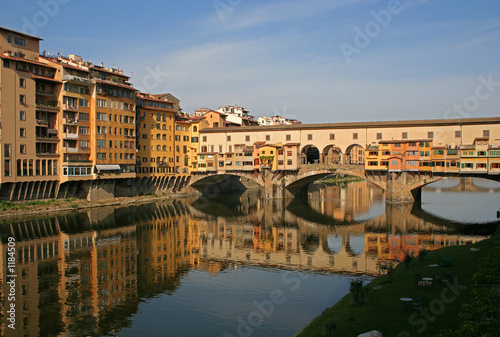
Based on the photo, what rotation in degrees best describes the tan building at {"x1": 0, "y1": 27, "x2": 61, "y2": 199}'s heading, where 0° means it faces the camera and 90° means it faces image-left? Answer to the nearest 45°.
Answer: approximately 315°

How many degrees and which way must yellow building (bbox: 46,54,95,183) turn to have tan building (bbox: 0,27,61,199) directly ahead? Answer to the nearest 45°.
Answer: approximately 90° to its right

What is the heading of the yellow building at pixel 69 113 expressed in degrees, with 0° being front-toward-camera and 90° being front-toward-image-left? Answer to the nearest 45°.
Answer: approximately 315°
